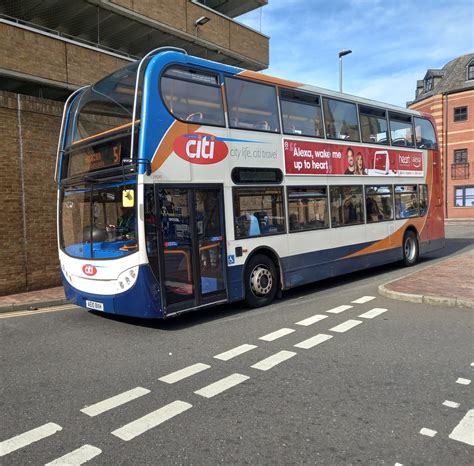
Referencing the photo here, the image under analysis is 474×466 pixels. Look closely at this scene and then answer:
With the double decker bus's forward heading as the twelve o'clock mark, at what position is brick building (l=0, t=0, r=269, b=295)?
The brick building is roughly at 3 o'clock from the double decker bus.

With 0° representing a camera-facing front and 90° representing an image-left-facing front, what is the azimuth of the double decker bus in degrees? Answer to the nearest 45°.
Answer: approximately 45°

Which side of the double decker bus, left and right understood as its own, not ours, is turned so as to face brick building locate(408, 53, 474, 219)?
back
